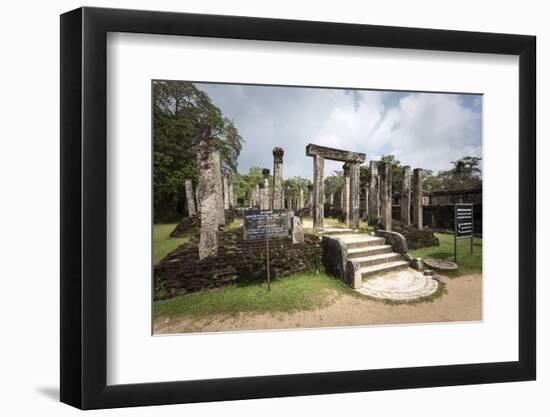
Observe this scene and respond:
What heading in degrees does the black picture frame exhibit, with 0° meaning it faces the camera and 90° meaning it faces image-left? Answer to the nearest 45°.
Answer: approximately 315°

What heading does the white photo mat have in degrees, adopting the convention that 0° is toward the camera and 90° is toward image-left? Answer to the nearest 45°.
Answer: approximately 315°
